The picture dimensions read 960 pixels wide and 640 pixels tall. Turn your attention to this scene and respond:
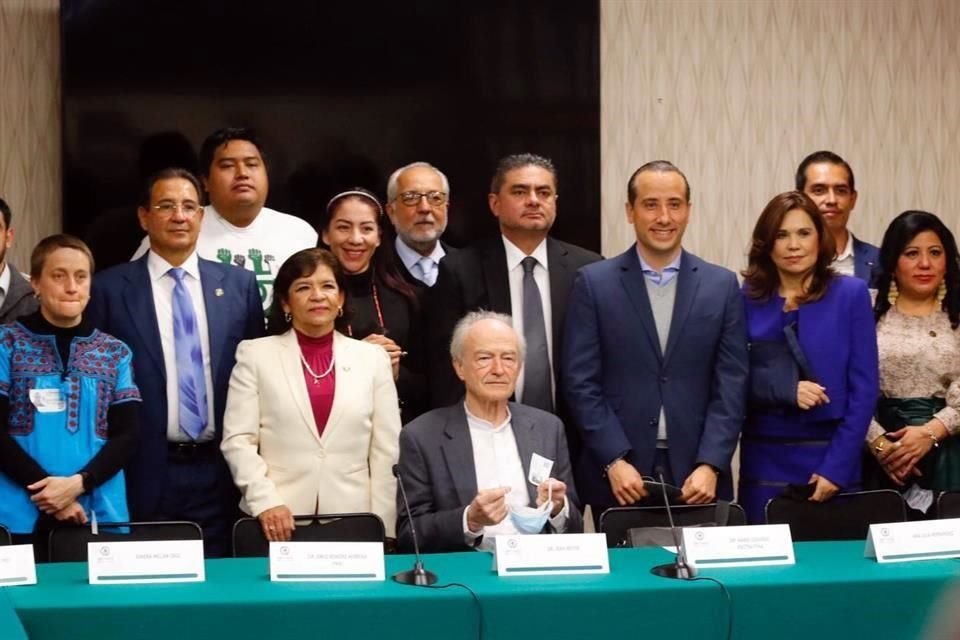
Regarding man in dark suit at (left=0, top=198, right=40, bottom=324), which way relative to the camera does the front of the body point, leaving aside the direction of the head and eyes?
toward the camera

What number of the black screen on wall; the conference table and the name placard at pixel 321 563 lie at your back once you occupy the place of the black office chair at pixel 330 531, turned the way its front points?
1

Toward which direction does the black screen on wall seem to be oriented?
toward the camera

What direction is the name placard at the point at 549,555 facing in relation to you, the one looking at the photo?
facing the viewer

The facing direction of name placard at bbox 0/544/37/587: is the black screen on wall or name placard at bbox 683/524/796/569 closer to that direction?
the name placard

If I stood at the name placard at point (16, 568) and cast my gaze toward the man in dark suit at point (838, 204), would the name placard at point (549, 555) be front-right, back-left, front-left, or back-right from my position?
front-right

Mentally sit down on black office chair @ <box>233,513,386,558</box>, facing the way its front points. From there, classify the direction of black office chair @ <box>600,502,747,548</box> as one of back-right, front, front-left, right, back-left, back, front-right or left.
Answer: left

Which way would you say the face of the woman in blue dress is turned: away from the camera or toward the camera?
toward the camera

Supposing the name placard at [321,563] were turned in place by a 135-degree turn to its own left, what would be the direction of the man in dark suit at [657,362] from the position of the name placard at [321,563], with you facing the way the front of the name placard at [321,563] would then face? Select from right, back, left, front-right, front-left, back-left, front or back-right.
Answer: front

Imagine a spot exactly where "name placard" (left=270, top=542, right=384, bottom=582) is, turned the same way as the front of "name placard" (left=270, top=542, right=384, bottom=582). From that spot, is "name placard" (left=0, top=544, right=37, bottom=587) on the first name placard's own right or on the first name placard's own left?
on the first name placard's own right

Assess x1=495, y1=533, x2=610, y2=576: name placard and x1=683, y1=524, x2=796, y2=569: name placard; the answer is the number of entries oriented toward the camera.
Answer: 2

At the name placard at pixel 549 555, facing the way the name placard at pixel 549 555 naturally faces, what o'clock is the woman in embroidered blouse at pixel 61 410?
The woman in embroidered blouse is roughly at 4 o'clock from the name placard.

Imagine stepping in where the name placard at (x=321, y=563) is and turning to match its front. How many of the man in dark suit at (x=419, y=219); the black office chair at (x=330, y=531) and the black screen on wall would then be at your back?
3

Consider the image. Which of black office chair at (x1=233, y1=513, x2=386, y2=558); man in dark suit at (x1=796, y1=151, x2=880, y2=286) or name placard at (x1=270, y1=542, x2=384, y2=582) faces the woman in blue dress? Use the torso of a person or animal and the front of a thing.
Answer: the man in dark suit

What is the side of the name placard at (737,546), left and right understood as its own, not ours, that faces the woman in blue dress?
back
